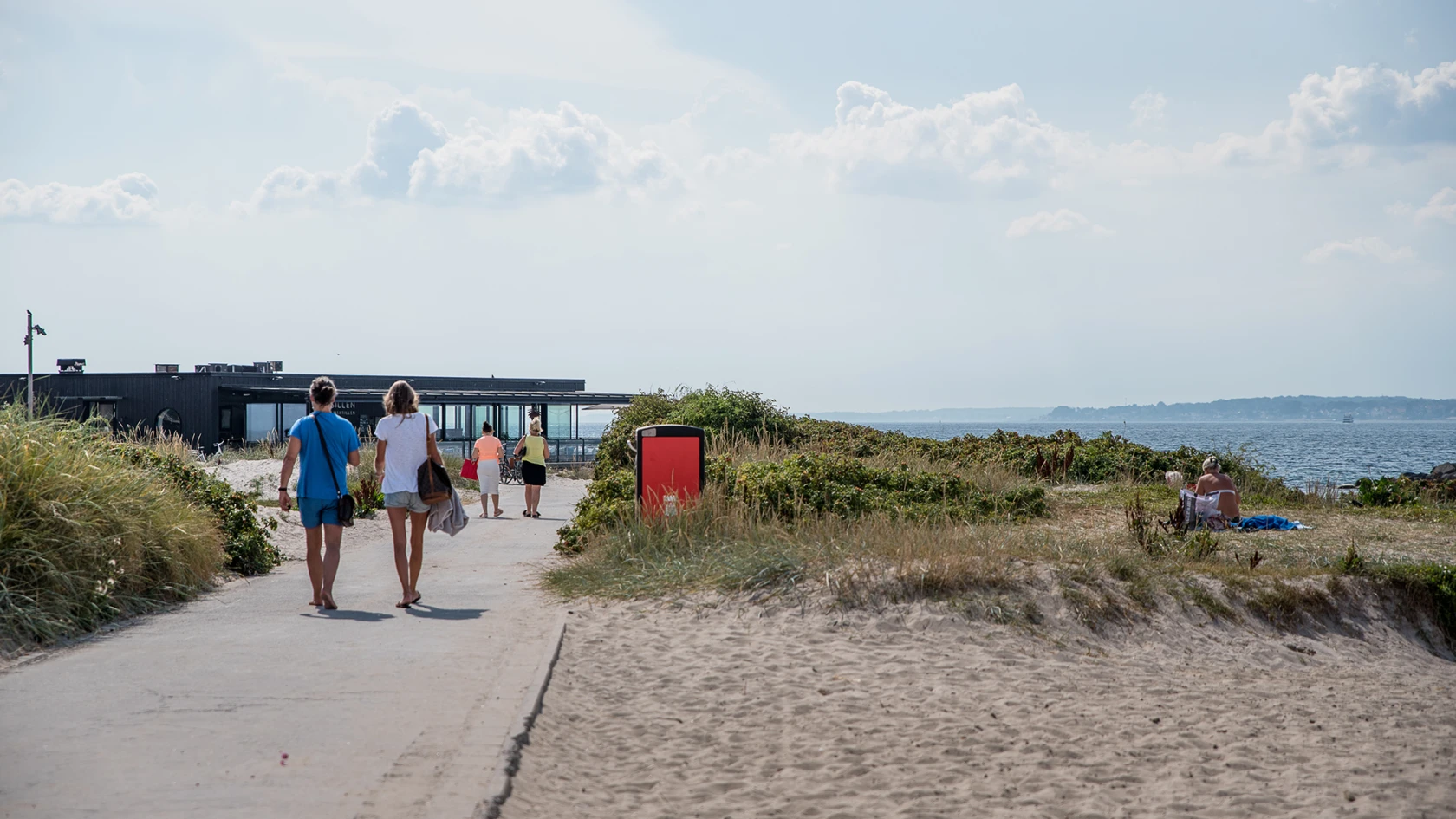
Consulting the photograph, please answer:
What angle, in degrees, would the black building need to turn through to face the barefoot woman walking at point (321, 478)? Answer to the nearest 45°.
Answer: approximately 45° to its right

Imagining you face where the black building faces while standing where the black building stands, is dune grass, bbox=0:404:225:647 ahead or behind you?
ahead

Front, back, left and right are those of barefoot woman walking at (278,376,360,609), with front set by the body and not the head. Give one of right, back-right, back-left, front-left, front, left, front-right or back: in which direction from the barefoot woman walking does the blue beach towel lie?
right

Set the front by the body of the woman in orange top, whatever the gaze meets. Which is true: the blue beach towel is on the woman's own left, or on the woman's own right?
on the woman's own right

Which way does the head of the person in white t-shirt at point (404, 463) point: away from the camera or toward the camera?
away from the camera

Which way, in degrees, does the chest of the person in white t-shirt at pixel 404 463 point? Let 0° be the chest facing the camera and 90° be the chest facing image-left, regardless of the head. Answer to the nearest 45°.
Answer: approximately 180°

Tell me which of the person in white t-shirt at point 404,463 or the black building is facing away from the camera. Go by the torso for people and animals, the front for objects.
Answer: the person in white t-shirt

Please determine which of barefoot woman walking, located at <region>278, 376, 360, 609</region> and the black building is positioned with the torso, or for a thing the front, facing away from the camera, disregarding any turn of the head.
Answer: the barefoot woman walking

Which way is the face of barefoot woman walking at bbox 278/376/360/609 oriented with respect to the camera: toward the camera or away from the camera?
away from the camera

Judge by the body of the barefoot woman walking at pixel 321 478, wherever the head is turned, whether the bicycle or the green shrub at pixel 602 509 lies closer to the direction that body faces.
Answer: the bicycle

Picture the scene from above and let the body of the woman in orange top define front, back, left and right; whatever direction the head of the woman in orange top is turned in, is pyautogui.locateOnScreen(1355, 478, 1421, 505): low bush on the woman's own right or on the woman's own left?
on the woman's own right

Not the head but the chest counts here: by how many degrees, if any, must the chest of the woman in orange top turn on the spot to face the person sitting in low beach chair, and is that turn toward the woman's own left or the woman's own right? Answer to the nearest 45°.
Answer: approximately 135° to the woman's own right

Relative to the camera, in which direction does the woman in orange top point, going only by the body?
away from the camera

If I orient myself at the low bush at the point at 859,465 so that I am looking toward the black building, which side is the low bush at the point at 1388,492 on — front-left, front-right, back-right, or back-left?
back-right

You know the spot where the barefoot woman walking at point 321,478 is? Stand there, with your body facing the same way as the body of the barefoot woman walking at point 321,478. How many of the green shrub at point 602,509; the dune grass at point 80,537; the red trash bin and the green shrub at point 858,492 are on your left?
1

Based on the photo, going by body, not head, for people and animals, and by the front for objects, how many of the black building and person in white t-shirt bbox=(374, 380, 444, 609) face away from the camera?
1

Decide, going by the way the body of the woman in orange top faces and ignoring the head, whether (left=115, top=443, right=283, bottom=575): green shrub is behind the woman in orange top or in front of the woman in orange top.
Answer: behind

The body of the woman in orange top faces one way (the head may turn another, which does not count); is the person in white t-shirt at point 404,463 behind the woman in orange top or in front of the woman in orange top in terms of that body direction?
behind

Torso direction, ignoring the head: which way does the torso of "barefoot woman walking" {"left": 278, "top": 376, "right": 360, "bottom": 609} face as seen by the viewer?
away from the camera

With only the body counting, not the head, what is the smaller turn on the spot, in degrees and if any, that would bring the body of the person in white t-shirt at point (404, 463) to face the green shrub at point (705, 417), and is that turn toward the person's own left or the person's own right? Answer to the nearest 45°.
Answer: approximately 45° to the person's own right

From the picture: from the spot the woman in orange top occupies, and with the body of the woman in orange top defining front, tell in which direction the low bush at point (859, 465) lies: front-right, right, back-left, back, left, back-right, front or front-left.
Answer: right
